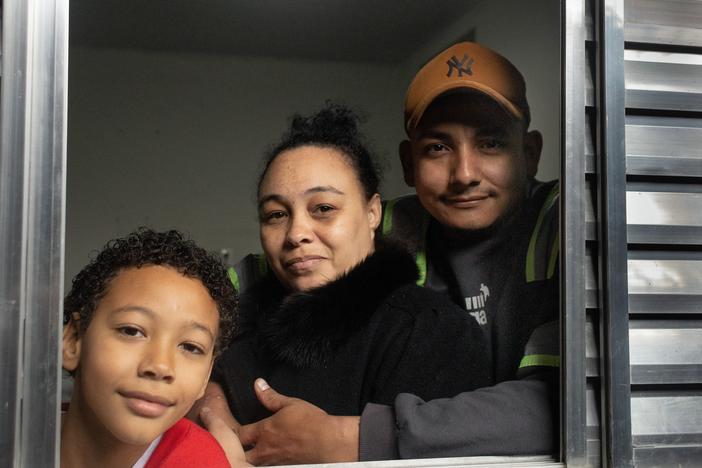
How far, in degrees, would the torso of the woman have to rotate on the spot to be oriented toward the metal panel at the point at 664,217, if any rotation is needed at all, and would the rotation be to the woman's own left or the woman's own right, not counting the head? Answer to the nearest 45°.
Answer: approximately 135° to the woman's own left

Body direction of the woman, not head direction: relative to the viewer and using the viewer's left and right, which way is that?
facing the viewer and to the left of the viewer

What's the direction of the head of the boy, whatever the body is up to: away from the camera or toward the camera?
toward the camera

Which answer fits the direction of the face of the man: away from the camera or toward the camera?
toward the camera

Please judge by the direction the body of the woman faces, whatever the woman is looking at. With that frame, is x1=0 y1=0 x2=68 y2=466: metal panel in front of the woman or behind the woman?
in front
